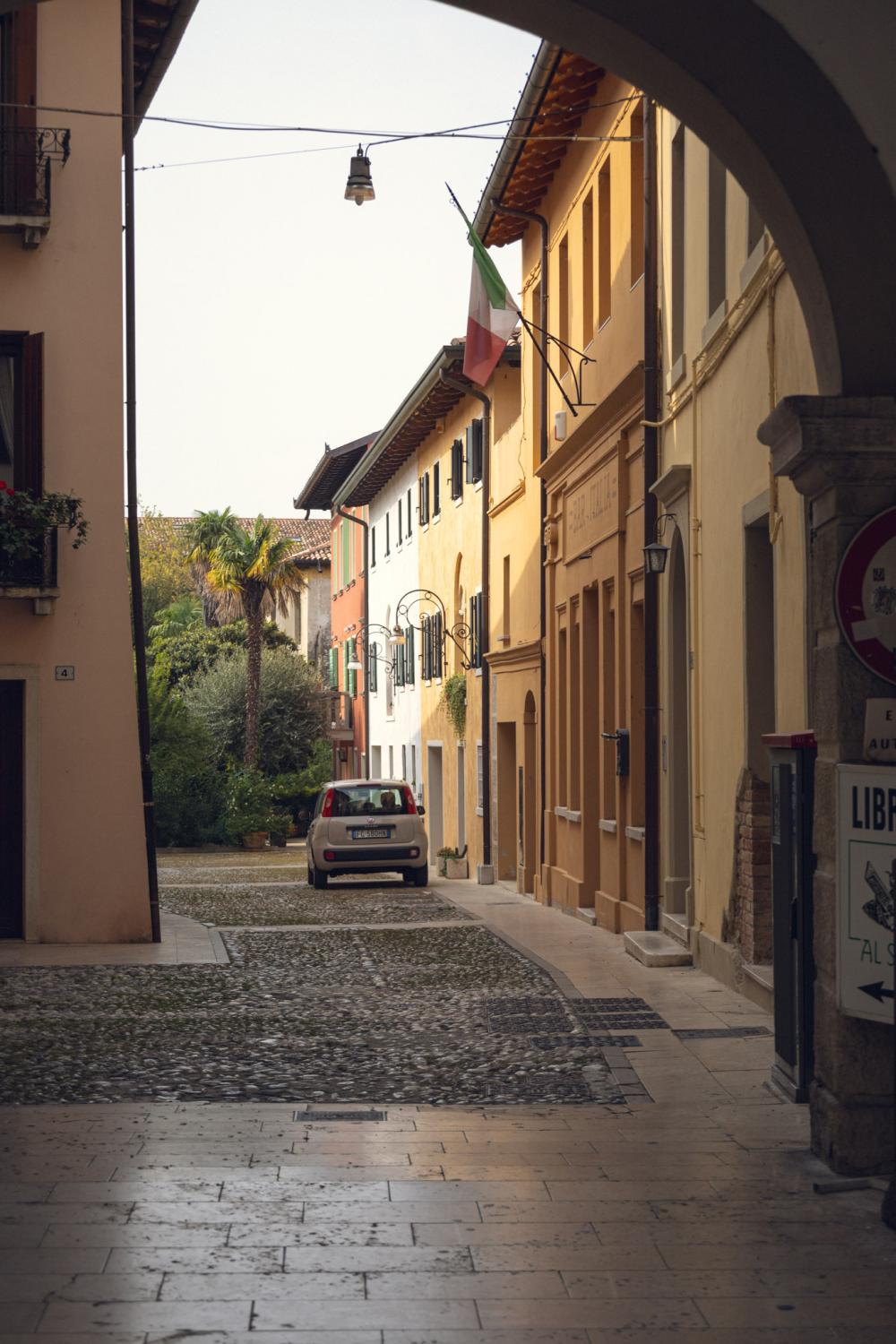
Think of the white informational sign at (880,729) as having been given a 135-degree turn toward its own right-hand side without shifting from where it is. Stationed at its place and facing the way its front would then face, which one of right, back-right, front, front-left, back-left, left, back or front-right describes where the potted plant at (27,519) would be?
front

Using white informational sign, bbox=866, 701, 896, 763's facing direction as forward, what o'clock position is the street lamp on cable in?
The street lamp on cable is roughly at 5 o'clock from the white informational sign.

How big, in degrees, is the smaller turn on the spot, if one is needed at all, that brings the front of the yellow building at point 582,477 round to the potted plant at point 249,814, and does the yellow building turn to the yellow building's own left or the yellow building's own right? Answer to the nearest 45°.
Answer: approximately 90° to the yellow building's own right

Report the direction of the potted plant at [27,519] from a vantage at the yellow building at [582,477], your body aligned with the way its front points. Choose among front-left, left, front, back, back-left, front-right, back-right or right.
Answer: front-left

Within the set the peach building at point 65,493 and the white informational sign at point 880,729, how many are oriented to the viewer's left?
0

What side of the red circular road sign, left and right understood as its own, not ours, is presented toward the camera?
front

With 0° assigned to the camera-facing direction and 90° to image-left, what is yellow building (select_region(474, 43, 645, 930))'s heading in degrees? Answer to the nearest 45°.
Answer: approximately 90°

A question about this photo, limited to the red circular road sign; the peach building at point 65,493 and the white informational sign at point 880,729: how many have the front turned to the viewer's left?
0

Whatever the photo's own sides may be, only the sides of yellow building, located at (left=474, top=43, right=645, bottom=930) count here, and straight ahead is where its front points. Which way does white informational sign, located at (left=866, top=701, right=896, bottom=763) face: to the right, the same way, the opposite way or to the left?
to the left

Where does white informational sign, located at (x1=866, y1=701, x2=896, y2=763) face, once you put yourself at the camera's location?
facing the viewer

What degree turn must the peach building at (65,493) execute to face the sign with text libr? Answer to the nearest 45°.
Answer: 0° — it already faces it

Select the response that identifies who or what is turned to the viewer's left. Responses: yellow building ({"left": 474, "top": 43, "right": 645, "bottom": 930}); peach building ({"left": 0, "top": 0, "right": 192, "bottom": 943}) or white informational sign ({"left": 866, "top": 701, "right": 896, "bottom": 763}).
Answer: yellow building ({"left": 474, "top": 43, "right": 645, "bottom": 930})
